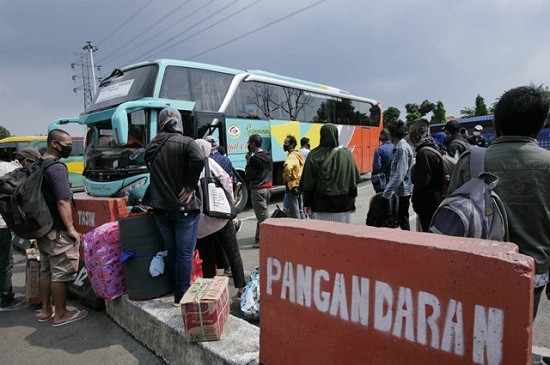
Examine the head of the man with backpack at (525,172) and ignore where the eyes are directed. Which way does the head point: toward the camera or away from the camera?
away from the camera

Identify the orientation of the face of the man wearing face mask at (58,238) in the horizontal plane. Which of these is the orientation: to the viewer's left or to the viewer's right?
to the viewer's right

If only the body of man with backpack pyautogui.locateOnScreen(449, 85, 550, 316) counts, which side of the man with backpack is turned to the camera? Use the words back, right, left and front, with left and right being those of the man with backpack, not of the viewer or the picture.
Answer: back

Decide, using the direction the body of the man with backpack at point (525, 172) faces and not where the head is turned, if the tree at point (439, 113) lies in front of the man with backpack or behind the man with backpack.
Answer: in front

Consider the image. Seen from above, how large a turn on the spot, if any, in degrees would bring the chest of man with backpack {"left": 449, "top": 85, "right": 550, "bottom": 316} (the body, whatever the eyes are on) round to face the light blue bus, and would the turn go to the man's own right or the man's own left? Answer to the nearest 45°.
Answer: approximately 45° to the man's own left

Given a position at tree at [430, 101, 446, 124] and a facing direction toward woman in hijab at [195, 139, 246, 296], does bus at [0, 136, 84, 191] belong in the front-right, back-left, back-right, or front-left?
front-right

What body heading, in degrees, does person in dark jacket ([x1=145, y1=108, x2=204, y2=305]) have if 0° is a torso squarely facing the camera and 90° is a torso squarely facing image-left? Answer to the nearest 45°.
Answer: approximately 180°

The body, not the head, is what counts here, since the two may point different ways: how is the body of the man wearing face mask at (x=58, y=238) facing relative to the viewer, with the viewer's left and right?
facing to the right of the viewer

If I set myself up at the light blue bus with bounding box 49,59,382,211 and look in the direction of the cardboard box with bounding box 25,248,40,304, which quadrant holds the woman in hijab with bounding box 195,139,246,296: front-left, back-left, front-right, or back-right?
front-left

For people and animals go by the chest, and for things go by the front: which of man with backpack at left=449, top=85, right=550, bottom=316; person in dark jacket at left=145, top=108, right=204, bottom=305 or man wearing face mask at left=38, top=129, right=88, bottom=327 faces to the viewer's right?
the man wearing face mask

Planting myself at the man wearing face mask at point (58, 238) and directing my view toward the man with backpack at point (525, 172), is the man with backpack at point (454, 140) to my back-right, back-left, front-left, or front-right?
front-left

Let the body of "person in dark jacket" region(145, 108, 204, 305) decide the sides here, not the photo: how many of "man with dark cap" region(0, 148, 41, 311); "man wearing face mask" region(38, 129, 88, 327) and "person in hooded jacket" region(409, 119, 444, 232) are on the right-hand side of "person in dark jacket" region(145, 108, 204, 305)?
1

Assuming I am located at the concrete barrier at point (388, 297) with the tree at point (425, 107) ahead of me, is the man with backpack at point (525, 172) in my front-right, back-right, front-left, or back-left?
front-right

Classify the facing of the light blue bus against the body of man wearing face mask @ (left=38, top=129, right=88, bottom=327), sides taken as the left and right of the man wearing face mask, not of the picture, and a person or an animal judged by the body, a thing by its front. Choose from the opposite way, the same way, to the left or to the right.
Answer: the opposite way
